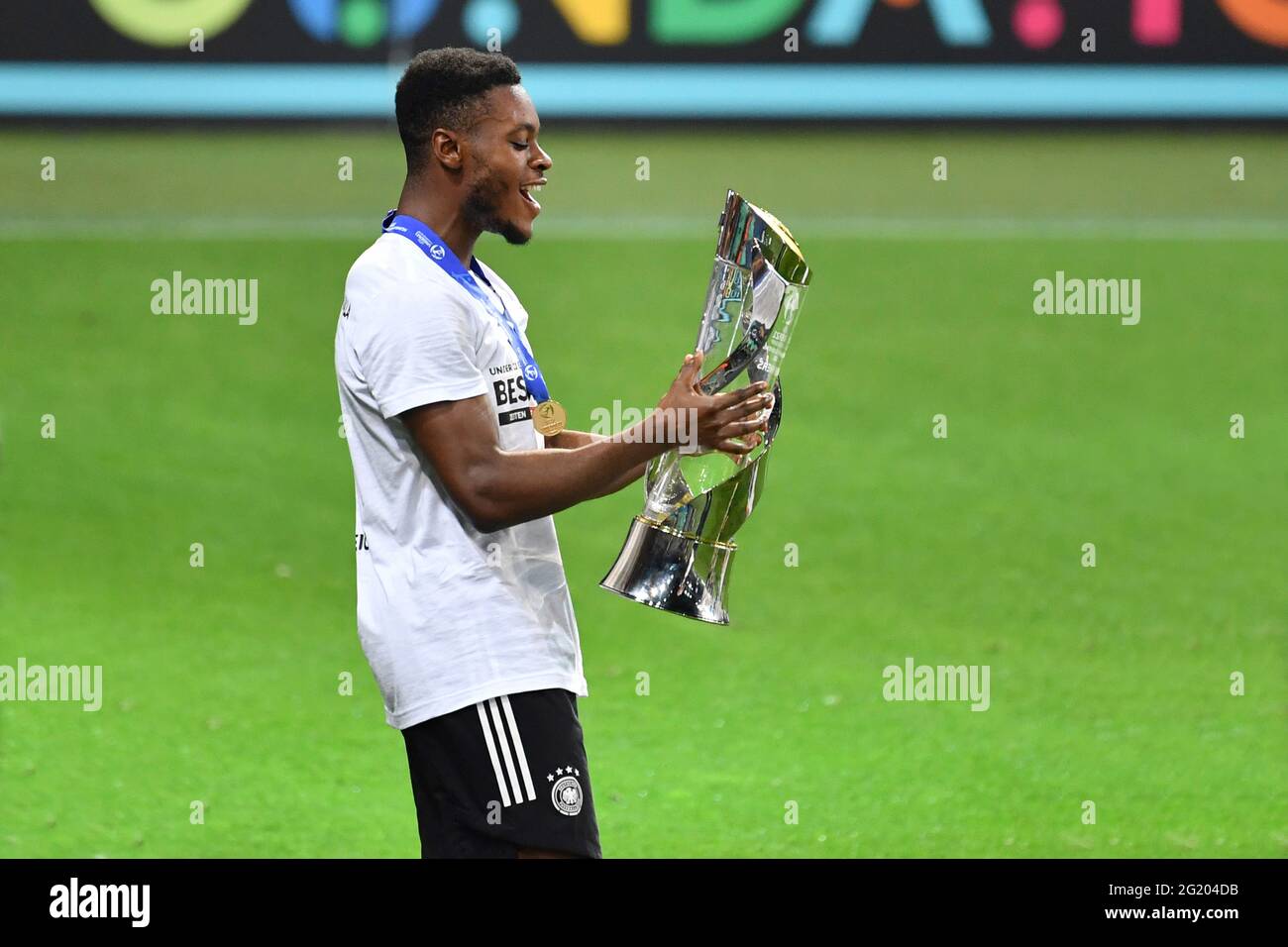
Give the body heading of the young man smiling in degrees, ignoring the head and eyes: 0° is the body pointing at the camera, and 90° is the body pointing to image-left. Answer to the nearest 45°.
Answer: approximately 270°

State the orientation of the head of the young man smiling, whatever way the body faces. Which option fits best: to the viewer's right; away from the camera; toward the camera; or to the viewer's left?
to the viewer's right
